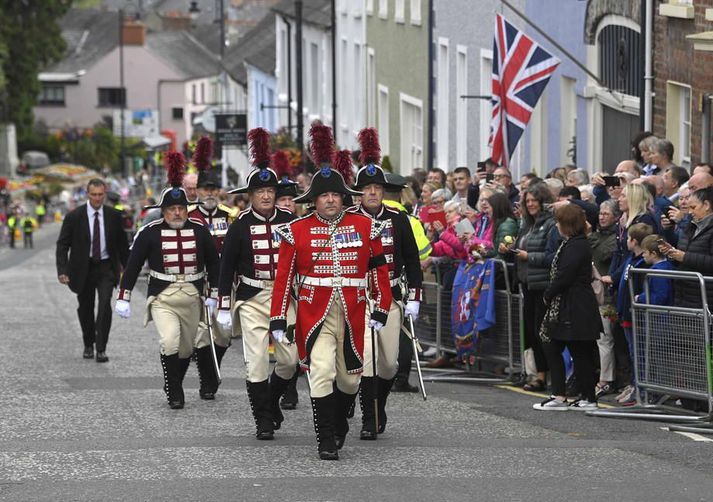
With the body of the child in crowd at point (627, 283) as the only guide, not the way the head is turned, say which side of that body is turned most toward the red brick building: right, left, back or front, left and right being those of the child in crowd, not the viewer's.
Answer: right

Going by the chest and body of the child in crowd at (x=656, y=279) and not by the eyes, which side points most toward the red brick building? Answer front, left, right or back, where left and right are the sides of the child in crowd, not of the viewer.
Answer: right

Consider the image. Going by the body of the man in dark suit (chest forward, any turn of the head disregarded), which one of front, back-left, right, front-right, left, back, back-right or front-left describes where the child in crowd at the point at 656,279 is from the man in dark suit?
front-left

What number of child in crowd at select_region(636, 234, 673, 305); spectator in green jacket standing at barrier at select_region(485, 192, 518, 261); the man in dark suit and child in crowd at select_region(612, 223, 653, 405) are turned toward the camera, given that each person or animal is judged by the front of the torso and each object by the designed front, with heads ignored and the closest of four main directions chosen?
1

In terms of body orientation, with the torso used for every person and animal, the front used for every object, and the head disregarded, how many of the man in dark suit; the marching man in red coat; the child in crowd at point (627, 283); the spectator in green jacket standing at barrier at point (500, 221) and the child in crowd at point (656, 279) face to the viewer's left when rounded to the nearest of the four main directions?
3

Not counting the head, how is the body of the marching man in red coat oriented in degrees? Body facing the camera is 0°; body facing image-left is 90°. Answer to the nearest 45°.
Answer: approximately 0°

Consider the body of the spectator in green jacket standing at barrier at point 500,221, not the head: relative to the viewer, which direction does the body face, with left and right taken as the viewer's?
facing to the left of the viewer

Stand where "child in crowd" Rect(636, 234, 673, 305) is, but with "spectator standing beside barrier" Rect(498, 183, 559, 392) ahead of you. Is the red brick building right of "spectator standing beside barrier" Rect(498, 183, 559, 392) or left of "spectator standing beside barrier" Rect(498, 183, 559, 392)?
right

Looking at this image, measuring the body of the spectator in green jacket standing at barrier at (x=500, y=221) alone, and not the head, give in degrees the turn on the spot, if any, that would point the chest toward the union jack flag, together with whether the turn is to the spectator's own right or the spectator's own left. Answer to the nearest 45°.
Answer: approximately 90° to the spectator's own right

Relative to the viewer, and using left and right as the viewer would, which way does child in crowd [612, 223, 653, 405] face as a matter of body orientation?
facing to the left of the viewer

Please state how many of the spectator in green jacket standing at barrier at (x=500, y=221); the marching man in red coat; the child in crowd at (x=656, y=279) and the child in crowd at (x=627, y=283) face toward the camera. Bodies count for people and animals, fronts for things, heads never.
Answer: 1
